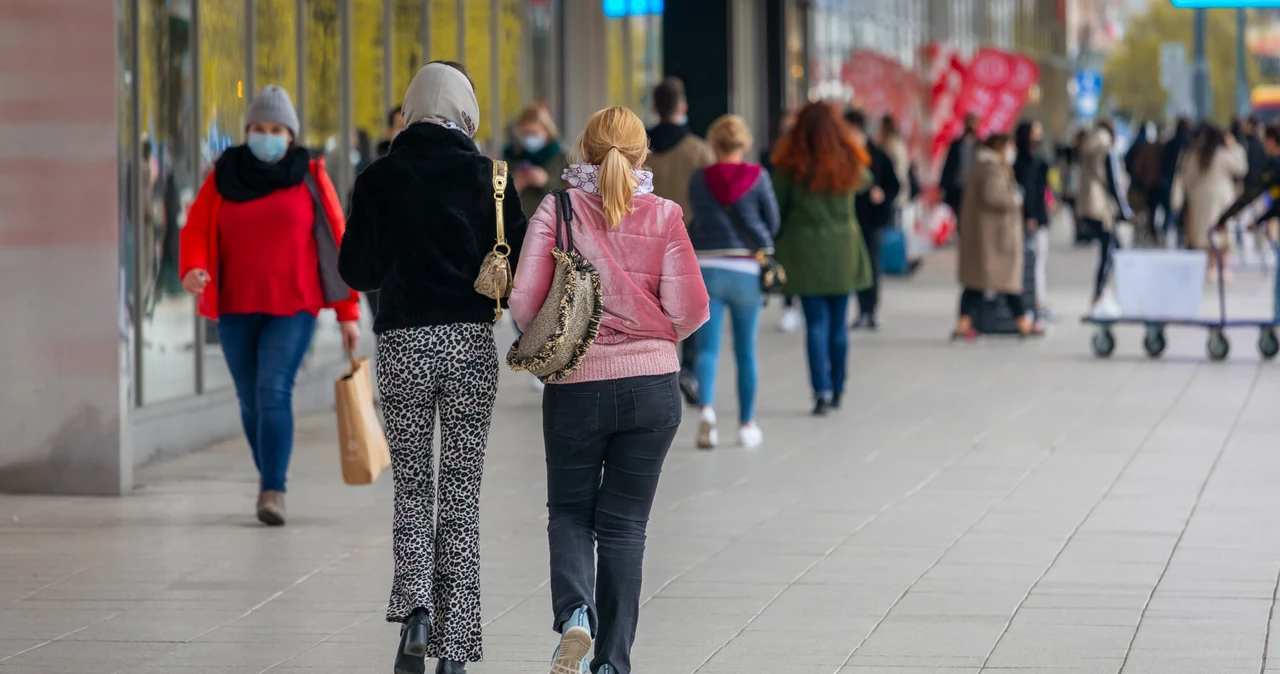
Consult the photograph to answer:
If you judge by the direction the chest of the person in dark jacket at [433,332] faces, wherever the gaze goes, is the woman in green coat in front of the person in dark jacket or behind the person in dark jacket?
in front

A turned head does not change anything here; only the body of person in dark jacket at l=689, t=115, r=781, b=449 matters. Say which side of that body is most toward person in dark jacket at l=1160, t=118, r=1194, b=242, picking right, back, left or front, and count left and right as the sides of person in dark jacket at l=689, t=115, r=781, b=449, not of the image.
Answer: front

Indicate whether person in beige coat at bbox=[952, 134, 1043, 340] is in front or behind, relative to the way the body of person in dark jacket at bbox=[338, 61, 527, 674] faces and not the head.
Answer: in front

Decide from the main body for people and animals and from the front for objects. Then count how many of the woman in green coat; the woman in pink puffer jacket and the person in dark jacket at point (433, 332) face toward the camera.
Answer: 0

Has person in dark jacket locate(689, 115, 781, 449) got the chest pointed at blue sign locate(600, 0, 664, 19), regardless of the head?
yes

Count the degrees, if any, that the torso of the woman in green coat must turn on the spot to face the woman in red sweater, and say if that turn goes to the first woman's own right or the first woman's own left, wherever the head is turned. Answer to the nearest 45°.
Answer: approximately 135° to the first woman's own left

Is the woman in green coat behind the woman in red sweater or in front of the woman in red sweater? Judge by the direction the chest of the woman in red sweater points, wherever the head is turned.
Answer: behind

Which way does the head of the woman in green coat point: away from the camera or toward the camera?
away from the camera

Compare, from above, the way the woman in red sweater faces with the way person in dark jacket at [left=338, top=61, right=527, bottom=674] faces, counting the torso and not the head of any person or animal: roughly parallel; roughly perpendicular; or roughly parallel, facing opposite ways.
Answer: roughly parallel, facing opposite ways

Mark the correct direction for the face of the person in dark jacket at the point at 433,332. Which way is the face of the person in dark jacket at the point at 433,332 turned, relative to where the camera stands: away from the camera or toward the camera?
away from the camera

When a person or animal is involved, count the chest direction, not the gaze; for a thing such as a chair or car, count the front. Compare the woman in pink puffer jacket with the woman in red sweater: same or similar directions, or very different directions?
very different directions

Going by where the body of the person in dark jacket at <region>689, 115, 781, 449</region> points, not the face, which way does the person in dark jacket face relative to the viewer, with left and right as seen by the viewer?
facing away from the viewer

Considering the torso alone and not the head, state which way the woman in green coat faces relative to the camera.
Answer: away from the camera

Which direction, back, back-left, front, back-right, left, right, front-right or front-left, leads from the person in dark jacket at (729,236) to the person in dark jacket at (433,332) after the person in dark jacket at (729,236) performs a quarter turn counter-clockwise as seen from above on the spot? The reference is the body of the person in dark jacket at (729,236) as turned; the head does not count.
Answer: left

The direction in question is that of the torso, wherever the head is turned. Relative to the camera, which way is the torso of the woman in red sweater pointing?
toward the camera

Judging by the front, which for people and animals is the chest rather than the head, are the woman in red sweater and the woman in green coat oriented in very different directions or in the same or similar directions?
very different directions

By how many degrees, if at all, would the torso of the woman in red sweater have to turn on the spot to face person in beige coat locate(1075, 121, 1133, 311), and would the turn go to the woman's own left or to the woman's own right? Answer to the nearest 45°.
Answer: approximately 135° to the woman's own left

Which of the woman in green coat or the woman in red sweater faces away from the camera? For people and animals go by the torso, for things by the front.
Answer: the woman in green coat

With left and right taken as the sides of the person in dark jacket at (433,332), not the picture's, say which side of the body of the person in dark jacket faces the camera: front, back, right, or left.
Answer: back
